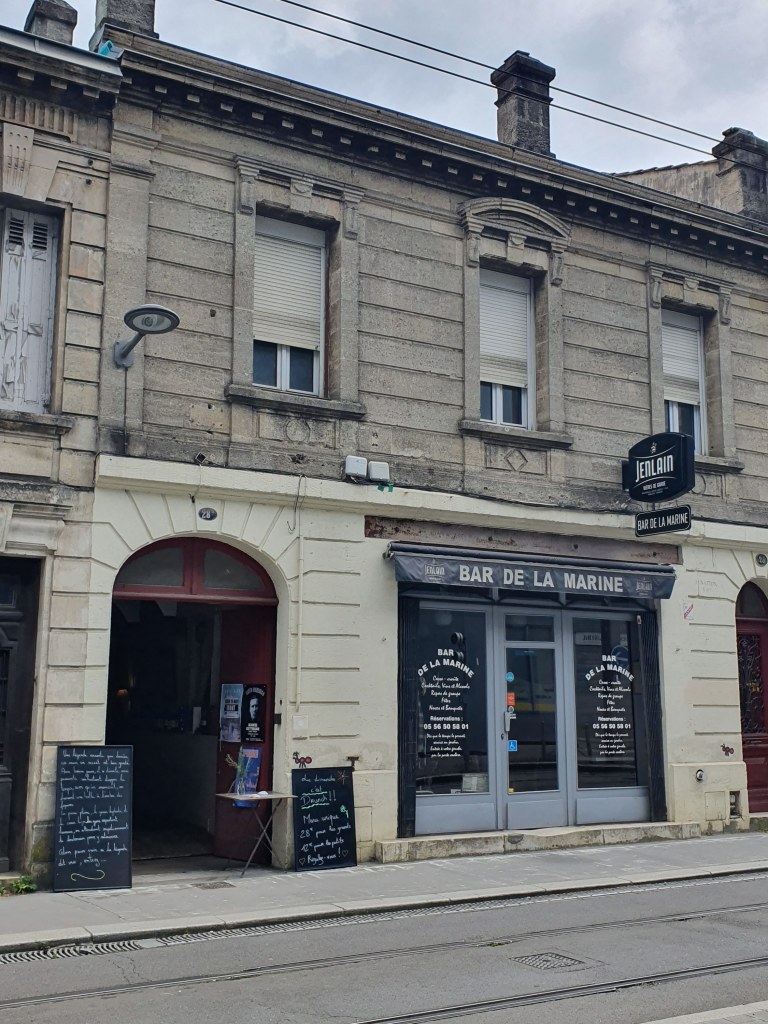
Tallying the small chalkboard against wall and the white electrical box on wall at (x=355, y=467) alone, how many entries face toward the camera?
2

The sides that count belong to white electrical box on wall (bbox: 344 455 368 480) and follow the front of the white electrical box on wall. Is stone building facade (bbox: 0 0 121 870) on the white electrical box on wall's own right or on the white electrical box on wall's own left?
on the white electrical box on wall's own right

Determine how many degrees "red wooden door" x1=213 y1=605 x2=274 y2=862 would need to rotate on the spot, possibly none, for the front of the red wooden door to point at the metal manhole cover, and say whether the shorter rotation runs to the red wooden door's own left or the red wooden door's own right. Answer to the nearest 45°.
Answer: approximately 90° to the red wooden door's own left

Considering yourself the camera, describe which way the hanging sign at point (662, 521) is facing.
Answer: facing the viewer and to the left of the viewer

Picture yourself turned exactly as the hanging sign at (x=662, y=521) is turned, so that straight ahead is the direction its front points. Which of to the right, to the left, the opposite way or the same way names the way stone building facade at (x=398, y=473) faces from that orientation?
to the left

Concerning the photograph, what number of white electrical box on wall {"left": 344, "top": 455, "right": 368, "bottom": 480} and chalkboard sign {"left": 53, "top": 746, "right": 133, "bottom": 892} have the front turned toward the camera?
2

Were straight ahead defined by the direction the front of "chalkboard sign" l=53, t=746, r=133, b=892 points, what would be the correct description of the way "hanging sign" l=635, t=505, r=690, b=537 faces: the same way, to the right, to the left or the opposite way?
to the right

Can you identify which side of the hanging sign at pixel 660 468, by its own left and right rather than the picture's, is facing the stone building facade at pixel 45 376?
front

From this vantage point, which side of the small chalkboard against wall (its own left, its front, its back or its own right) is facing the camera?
front

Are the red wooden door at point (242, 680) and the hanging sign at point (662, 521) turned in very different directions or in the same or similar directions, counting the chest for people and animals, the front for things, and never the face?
same or similar directions

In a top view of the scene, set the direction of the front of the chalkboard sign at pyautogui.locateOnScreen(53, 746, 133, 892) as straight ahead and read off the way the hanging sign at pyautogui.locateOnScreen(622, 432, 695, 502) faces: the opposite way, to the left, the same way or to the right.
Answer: to the right

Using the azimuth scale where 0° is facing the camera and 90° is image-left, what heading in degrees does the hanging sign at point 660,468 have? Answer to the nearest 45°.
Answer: approximately 45°

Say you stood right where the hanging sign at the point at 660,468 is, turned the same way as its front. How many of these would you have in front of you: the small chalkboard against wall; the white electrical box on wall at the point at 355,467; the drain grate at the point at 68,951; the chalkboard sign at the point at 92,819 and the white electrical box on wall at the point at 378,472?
5

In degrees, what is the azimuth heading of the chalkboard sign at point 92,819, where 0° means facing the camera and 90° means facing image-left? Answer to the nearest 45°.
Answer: approximately 0°

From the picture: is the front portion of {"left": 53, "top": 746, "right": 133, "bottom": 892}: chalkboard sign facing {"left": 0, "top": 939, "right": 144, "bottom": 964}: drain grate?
yes

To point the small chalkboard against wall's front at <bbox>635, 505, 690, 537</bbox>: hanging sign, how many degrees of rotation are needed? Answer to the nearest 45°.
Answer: approximately 90° to its left

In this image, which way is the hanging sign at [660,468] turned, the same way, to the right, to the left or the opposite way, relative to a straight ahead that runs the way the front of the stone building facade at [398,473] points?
to the right
